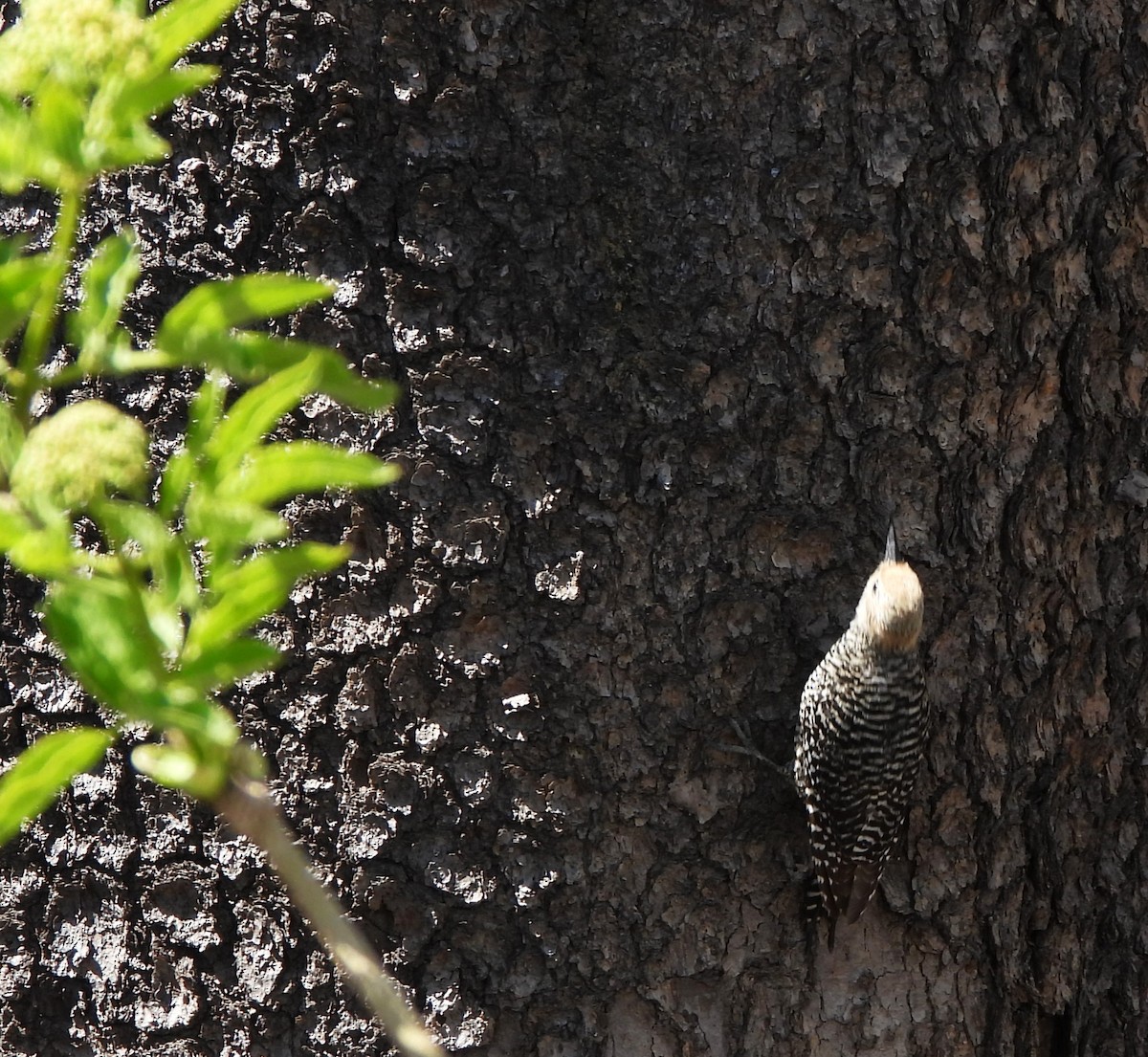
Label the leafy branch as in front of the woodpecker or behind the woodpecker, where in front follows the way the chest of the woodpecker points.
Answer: behind

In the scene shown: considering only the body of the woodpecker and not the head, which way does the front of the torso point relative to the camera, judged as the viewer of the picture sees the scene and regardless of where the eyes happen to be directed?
away from the camera
